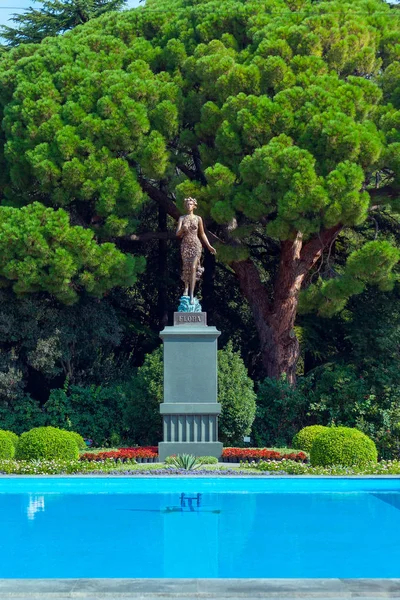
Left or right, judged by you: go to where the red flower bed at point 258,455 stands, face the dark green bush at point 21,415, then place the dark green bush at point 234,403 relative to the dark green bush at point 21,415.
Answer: right

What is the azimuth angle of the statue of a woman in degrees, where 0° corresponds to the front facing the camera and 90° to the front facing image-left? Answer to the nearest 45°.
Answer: approximately 0°

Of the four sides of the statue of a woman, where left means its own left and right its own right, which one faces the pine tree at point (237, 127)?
back
